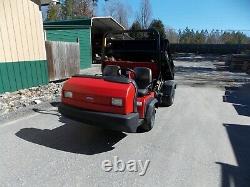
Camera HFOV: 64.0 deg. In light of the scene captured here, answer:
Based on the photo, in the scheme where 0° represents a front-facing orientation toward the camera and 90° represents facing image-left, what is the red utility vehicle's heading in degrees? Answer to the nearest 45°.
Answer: approximately 45°

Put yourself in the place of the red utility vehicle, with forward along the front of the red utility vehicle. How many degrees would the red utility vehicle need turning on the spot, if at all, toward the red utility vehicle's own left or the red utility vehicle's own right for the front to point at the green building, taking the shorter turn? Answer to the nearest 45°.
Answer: approximately 135° to the red utility vehicle's own right
